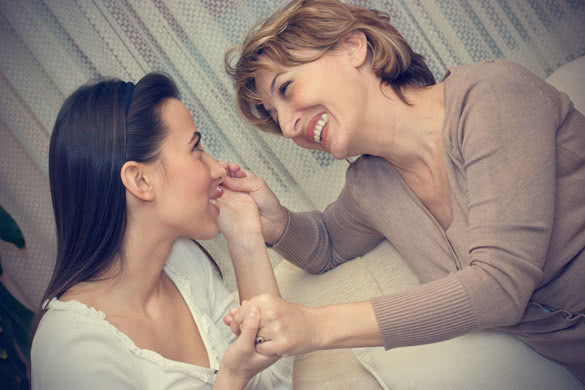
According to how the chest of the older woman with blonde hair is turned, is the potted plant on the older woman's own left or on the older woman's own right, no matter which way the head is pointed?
on the older woman's own right

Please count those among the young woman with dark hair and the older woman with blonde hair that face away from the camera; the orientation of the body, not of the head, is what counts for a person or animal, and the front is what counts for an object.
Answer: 0

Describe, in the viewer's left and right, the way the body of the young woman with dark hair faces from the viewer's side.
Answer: facing the viewer and to the right of the viewer

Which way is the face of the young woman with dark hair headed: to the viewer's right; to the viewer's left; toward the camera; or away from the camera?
to the viewer's right

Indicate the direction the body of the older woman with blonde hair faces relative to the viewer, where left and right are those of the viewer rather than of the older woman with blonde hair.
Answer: facing the viewer and to the left of the viewer
